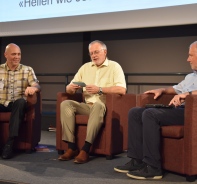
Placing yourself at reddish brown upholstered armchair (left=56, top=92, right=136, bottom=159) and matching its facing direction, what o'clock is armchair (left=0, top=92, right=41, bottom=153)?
The armchair is roughly at 2 o'clock from the reddish brown upholstered armchair.

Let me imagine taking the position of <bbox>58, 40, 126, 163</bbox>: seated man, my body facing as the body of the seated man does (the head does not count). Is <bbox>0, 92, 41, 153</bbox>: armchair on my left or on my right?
on my right

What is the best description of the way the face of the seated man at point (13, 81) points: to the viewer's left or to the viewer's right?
to the viewer's right

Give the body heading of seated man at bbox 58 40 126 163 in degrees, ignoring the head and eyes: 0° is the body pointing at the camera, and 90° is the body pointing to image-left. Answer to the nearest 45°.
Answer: approximately 45°

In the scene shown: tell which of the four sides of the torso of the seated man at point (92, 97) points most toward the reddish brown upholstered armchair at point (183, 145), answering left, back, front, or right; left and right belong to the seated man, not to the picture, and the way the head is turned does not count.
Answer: left

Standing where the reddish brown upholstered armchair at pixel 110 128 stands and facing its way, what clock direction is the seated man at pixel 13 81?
The seated man is roughly at 2 o'clock from the reddish brown upholstered armchair.
